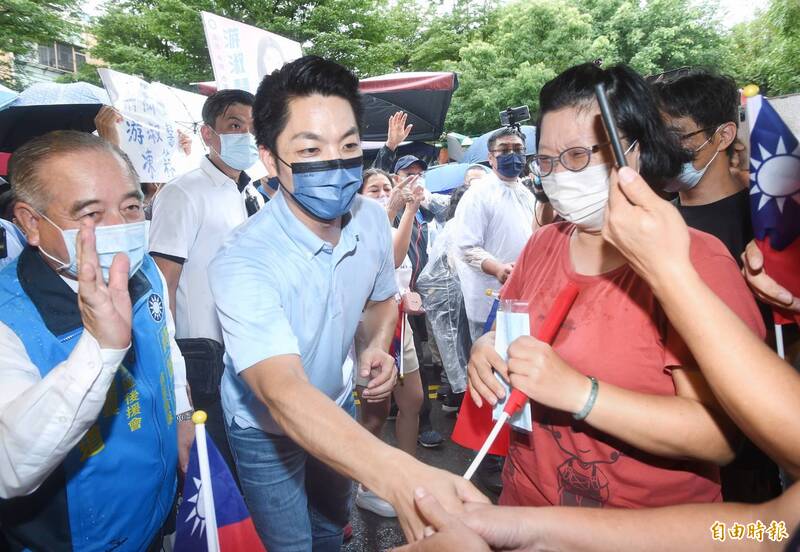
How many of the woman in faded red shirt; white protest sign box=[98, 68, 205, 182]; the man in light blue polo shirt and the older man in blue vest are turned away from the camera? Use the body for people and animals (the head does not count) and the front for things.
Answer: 0

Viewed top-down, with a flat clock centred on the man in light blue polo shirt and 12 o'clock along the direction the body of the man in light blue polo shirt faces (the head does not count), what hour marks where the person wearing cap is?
The person wearing cap is roughly at 8 o'clock from the man in light blue polo shirt.

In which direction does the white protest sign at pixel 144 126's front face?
toward the camera

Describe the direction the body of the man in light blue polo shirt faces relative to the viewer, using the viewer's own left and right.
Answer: facing the viewer and to the right of the viewer

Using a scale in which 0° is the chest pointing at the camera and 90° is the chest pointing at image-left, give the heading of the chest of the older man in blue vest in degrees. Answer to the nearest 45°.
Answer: approximately 315°

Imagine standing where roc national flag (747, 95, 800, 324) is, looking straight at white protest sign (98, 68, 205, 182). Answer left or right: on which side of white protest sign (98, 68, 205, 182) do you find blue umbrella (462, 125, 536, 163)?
right

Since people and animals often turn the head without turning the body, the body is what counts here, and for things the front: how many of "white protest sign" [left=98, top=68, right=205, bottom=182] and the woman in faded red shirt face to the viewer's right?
0

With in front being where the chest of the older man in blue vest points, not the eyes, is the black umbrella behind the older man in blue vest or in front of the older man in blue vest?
behind

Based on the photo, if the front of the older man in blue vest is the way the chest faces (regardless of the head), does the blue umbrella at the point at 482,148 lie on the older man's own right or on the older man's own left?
on the older man's own left

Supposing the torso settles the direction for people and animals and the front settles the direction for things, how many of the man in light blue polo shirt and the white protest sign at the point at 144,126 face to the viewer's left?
0

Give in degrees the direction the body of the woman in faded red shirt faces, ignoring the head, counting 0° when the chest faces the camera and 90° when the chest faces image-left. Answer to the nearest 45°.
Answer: approximately 45°

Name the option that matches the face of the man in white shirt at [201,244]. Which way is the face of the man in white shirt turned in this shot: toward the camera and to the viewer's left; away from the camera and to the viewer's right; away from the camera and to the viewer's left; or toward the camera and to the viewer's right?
toward the camera and to the viewer's right

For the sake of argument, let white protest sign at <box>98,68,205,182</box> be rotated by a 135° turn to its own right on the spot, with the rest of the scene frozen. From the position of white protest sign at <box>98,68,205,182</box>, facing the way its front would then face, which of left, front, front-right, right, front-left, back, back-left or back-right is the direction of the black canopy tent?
right

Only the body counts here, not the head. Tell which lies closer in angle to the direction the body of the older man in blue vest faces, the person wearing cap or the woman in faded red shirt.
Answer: the woman in faded red shirt
